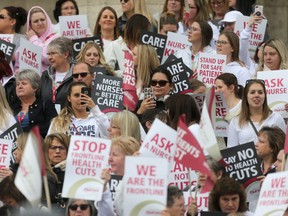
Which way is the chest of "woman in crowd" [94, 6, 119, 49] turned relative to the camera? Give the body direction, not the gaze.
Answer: toward the camera

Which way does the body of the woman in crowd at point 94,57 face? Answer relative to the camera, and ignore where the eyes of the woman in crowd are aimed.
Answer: toward the camera

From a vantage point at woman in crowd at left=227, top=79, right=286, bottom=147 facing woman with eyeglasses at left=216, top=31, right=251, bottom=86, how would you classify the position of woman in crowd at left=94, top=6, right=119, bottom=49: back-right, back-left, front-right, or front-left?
front-left

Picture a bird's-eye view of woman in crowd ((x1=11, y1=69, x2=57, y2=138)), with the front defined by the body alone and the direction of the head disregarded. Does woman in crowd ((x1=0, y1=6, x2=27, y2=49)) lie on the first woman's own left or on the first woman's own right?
on the first woman's own right

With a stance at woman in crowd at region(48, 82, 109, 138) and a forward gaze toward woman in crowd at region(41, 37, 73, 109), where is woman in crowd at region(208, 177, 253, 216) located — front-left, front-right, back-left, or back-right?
back-right

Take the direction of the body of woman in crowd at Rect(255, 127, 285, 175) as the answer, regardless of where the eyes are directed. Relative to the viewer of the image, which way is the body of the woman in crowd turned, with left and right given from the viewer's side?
facing to the left of the viewer

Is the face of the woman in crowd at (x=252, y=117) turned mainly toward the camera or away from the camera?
toward the camera

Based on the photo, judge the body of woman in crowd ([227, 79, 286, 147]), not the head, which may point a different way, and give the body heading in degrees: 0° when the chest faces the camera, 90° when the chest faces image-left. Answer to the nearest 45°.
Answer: approximately 0°
